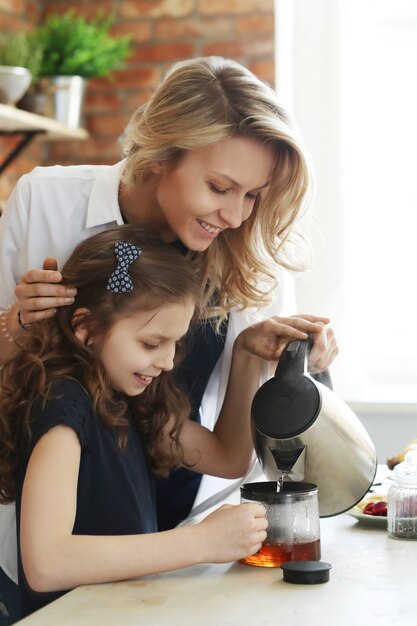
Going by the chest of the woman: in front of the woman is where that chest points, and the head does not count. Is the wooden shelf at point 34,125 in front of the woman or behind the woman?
behind

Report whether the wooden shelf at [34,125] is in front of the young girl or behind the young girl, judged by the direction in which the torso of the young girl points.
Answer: behind

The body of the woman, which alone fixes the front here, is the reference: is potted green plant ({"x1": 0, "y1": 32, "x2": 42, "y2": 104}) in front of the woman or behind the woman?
behind

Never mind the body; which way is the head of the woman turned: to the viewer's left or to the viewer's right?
to the viewer's right

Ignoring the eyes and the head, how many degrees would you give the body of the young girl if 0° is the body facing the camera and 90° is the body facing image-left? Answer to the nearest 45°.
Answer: approximately 315°

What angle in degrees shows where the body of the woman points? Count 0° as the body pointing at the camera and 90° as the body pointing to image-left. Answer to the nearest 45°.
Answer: approximately 315°

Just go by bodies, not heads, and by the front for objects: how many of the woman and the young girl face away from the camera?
0
